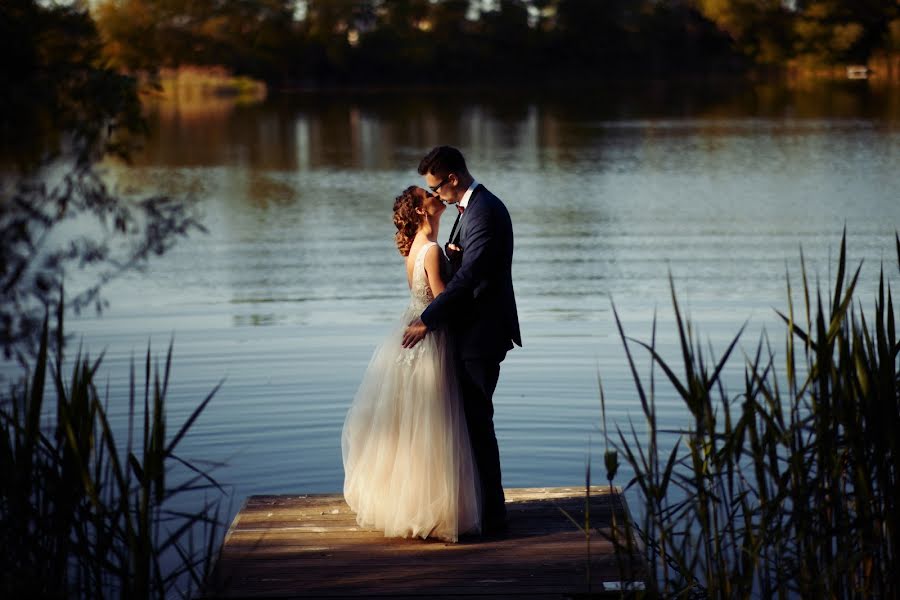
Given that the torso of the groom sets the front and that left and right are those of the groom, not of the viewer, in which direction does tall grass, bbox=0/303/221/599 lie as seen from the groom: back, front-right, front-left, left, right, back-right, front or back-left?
front-left

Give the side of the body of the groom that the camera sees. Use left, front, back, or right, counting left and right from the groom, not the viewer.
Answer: left

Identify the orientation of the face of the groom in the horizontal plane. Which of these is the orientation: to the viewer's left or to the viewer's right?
to the viewer's left

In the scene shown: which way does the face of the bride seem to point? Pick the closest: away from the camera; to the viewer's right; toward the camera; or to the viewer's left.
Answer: to the viewer's right

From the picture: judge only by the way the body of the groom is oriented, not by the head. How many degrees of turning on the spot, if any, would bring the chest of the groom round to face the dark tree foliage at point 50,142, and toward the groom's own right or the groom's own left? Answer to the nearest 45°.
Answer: approximately 45° to the groom's own left
